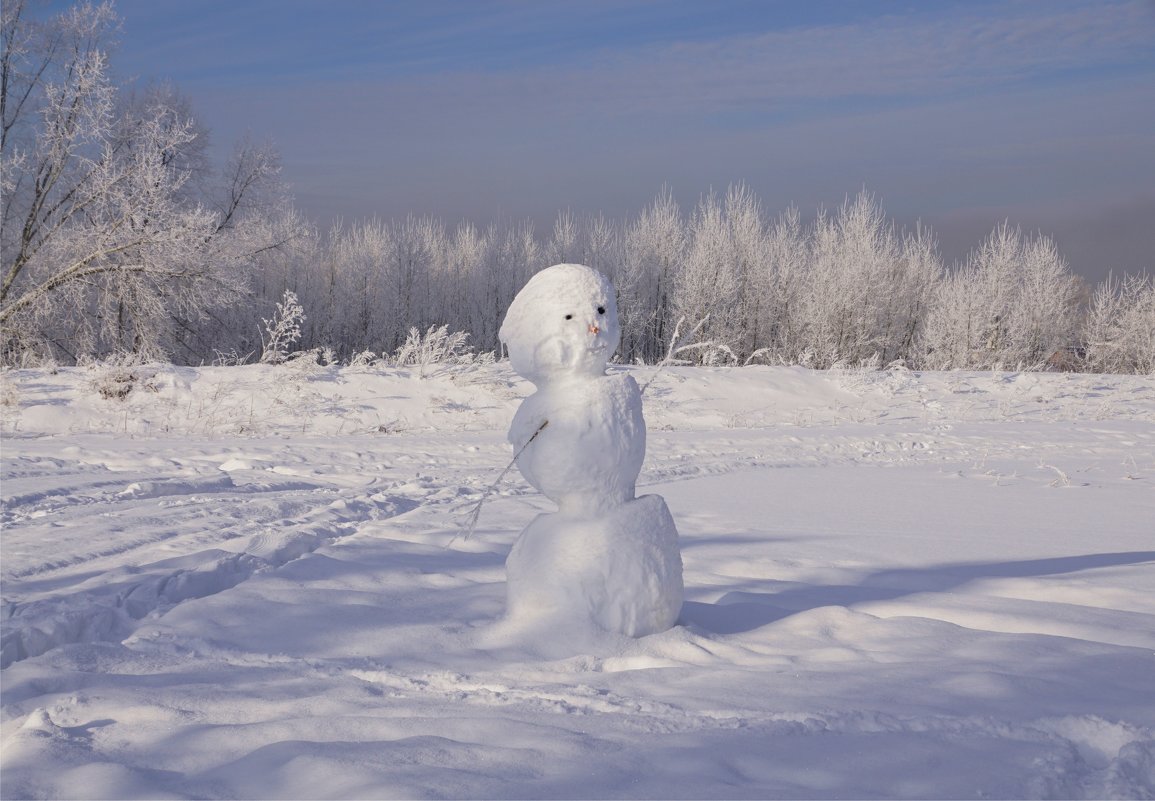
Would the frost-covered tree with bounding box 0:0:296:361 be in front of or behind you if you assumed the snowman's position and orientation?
behind

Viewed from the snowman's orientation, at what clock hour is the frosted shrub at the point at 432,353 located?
The frosted shrub is roughly at 7 o'clock from the snowman.

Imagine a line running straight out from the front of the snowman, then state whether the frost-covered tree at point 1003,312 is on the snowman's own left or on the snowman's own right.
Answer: on the snowman's own left

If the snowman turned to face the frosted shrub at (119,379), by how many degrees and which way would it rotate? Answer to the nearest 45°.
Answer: approximately 180°

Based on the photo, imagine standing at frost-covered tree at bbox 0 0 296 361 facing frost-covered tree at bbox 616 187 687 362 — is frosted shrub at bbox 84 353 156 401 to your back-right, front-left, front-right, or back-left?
back-right

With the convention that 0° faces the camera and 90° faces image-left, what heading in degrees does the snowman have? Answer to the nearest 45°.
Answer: approximately 315°
